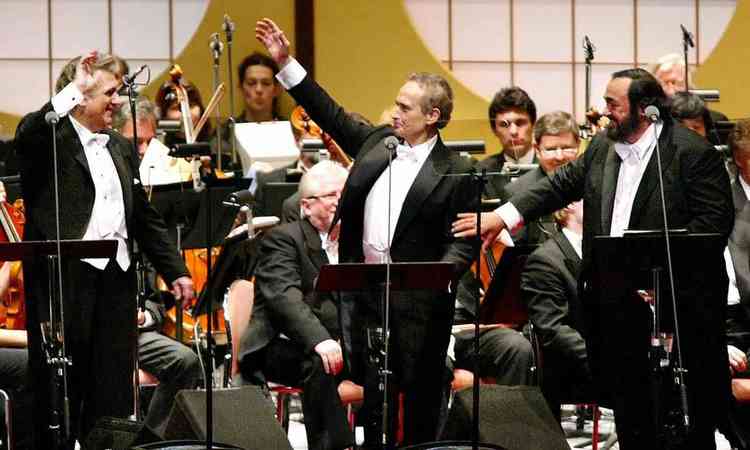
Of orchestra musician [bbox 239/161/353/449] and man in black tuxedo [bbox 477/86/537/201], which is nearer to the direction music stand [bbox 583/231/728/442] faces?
the man in black tuxedo

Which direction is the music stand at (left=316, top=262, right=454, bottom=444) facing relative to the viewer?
away from the camera

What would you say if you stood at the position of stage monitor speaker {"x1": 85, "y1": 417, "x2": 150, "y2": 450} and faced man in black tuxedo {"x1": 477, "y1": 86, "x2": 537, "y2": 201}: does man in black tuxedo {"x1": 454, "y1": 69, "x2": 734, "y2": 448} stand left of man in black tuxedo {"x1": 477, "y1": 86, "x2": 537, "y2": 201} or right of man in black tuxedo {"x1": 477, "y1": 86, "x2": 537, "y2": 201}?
right

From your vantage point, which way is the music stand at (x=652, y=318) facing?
away from the camera

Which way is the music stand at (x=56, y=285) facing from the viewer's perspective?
away from the camera

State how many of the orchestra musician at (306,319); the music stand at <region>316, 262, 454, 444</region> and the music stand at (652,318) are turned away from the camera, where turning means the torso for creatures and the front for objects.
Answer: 2

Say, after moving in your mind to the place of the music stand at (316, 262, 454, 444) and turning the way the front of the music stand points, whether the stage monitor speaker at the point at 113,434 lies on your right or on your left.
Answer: on your left

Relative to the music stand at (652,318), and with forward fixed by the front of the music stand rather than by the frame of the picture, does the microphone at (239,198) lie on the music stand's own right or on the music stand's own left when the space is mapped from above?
on the music stand's own left
